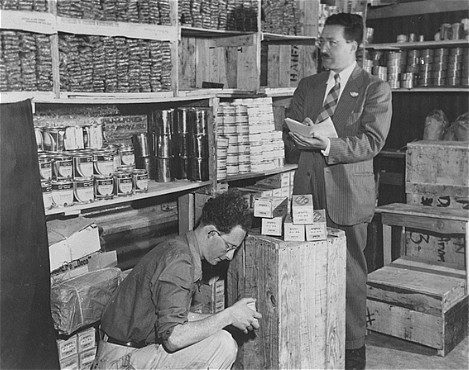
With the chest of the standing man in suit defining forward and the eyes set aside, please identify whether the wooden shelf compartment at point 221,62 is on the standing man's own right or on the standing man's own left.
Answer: on the standing man's own right

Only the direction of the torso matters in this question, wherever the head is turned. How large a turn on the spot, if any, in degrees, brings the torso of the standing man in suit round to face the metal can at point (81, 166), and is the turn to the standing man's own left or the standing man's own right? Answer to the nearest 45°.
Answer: approximately 45° to the standing man's own right

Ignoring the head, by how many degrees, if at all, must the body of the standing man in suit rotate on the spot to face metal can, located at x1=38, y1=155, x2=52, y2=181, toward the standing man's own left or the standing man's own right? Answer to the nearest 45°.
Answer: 0° — they already face it

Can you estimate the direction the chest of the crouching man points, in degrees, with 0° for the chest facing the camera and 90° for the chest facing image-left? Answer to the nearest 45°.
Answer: approximately 270°

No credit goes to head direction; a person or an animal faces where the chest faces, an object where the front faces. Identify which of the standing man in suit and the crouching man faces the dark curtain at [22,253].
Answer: the standing man in suit

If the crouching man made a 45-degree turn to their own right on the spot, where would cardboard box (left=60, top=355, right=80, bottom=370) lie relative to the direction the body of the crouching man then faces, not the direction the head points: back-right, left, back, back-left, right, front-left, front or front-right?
back

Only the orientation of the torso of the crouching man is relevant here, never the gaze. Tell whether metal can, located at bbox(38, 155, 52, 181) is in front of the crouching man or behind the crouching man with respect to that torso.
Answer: behind

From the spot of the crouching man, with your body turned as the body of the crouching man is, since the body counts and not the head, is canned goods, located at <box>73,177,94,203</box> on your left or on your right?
on your left

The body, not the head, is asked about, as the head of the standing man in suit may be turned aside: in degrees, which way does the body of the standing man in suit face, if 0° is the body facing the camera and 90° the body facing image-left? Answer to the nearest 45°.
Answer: approximately 45°

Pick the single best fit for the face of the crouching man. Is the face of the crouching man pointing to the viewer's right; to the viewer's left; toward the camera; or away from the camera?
to the viewer's right

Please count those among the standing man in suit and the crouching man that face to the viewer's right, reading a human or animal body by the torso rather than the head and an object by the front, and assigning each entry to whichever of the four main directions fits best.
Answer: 1

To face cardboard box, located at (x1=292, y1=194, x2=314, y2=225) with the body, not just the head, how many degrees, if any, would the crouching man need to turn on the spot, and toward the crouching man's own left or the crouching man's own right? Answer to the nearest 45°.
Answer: approximately 45° to the crouching man's own left

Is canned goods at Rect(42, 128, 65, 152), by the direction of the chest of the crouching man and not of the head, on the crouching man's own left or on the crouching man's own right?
on the crouching man's own left

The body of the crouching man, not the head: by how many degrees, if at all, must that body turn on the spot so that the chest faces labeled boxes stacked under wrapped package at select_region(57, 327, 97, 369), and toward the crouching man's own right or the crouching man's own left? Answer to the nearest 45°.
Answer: approximately 135° to the crouching man's own left
